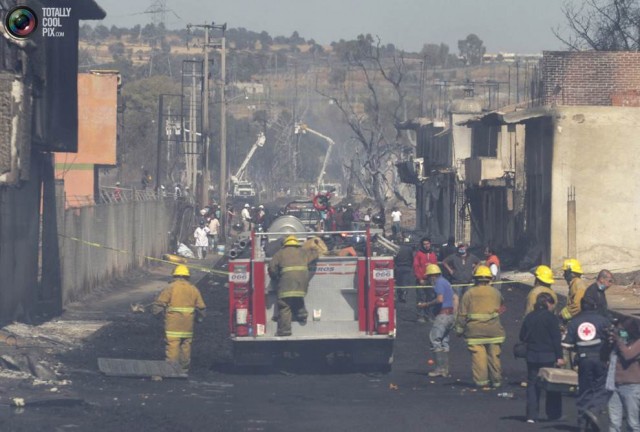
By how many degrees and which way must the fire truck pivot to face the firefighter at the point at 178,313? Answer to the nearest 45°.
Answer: approximately 90° to its left

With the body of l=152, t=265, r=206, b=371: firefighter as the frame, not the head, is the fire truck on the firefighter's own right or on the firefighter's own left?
on the firefighter's own right

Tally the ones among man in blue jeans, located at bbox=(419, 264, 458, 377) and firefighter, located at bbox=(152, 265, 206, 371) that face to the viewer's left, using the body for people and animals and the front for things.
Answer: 1

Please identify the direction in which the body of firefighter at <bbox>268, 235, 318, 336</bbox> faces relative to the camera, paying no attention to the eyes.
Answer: away from the camera

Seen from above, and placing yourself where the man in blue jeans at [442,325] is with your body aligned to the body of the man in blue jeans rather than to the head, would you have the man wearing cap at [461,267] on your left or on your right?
on your right

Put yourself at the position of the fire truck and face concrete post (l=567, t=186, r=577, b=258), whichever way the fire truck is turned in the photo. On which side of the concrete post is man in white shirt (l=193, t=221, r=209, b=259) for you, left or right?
left

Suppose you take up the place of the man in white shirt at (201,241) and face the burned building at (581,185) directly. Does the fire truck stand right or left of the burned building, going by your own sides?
right

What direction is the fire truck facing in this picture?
away from the camera

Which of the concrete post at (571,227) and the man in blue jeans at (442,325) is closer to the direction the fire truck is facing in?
the concrete post

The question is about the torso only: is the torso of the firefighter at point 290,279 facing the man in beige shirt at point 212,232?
yes

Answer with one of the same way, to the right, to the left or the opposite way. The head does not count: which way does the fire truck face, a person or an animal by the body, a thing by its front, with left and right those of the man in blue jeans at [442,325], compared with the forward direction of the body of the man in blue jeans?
to the right

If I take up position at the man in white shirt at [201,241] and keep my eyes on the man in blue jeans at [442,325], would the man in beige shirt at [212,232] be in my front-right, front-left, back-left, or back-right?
back-left

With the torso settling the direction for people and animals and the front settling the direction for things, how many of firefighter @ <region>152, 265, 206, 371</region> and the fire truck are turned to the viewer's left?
0

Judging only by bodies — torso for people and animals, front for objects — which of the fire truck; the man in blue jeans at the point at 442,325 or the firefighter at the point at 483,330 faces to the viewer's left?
the man in blue jeans

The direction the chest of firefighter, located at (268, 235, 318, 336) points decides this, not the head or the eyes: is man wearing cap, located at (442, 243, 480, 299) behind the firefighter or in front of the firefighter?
in front

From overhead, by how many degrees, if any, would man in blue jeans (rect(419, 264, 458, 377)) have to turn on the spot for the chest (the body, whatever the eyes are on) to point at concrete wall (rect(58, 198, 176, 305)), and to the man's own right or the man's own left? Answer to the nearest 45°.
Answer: approximately 45° to the man's own right

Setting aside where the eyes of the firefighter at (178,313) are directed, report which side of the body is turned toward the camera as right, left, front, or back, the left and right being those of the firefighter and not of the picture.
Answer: back
